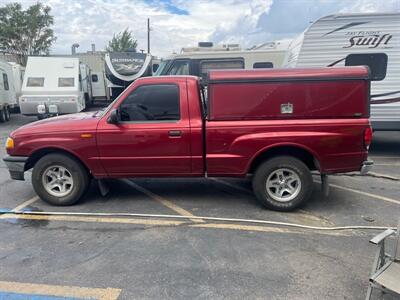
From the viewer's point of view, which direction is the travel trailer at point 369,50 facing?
to the viewer's left

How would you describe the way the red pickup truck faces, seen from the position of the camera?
facing to the left of the viewer

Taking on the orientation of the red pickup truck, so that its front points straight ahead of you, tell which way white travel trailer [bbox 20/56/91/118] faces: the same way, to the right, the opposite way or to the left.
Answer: to the left

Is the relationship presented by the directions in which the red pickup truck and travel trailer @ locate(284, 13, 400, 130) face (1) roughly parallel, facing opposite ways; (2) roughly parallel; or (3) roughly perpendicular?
roughly parallel

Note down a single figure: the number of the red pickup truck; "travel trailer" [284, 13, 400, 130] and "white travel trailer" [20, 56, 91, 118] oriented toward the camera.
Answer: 1

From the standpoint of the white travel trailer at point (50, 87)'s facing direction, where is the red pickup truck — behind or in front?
in front

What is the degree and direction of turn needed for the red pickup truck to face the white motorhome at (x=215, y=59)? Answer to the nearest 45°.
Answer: approximately 90° to its right

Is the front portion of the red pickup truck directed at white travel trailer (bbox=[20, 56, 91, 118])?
no

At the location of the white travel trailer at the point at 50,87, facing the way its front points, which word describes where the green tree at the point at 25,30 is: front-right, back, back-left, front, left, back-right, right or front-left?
back

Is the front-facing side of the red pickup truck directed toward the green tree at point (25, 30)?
no

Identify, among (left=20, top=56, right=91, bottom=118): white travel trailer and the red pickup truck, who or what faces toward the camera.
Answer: the white travel trailer

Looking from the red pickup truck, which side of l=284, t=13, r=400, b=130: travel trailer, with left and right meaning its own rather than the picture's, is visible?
left

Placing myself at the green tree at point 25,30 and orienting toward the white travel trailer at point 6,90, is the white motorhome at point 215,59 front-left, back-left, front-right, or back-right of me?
front-left

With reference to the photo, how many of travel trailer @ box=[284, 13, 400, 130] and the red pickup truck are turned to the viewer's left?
2

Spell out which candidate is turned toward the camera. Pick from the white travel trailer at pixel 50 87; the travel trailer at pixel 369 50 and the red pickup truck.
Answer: the white travel trailer

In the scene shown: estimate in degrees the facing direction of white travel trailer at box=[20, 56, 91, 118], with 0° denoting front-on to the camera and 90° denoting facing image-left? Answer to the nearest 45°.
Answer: approximately 0°
